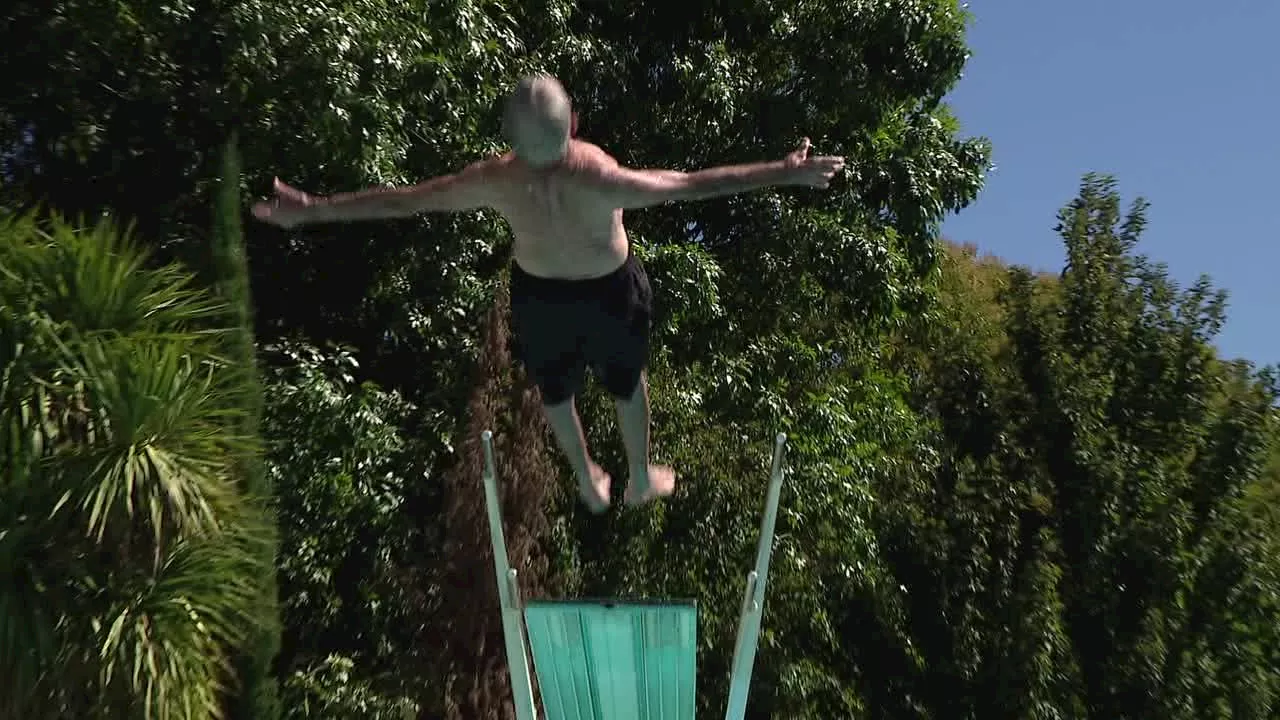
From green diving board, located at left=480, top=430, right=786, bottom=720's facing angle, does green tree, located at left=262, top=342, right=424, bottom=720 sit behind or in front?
behind

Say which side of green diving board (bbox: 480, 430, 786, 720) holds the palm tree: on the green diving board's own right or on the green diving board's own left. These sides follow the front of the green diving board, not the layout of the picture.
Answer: on the green diving board's own right

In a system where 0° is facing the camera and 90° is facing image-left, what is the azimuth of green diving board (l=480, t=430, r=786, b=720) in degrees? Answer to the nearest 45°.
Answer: approximately 0°

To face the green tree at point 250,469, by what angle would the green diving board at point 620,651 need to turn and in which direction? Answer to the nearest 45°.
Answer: approximately 135° to its right
